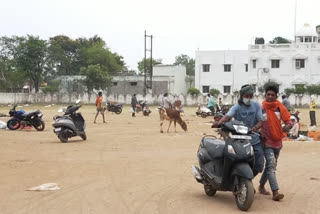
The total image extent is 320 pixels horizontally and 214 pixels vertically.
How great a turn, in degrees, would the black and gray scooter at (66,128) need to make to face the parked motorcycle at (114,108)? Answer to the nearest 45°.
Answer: approximately 45° to its left

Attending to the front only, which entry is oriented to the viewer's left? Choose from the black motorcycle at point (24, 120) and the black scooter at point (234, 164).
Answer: the black motorcycle at point (24, 120)

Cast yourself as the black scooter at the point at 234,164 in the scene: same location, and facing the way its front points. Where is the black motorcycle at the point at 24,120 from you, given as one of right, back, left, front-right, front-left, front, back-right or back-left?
back

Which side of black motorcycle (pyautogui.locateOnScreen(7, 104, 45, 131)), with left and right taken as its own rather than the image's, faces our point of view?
left

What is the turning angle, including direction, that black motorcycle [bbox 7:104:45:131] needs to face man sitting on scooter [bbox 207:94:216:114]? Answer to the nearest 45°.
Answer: approximately 135° to its right
